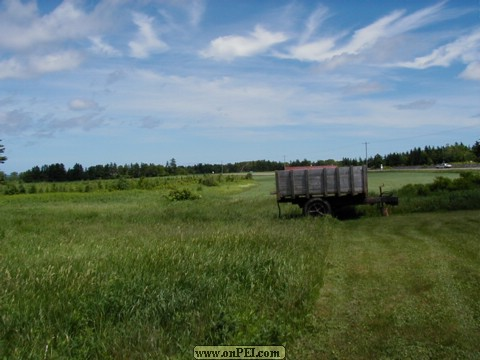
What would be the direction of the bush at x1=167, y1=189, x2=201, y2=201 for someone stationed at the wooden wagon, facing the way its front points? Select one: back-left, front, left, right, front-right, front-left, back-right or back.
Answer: back-left

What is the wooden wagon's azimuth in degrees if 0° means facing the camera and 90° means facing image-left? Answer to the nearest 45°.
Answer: approximately 270°
